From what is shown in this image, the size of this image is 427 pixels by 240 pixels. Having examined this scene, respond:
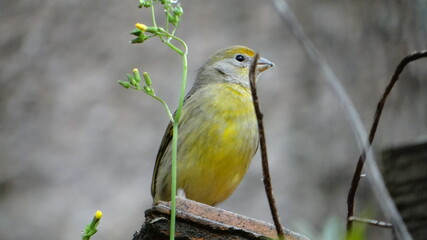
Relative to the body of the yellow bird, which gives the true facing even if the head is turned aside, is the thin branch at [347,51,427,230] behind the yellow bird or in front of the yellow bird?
in front

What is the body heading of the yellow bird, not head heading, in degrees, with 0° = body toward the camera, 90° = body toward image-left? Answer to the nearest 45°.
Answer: approximately 315°
